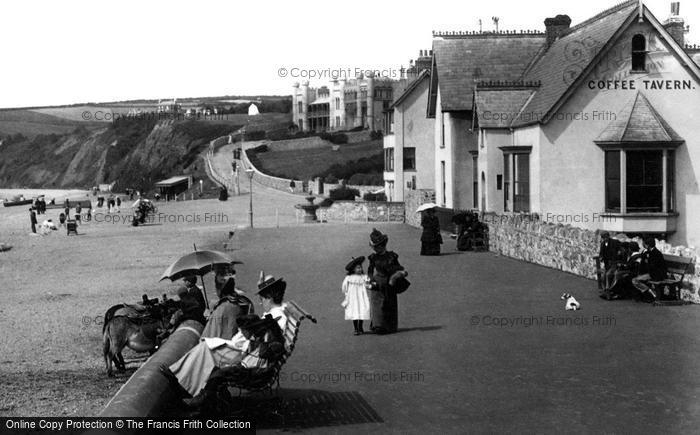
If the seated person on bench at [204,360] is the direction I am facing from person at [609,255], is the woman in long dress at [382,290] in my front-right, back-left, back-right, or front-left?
front-right

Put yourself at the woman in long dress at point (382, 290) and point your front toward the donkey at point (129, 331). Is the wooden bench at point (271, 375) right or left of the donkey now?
left

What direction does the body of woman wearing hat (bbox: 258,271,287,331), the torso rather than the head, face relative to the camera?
to the viewer's left

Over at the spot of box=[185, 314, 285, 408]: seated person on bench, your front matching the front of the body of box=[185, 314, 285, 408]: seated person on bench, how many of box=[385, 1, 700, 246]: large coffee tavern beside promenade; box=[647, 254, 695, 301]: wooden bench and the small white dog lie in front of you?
0

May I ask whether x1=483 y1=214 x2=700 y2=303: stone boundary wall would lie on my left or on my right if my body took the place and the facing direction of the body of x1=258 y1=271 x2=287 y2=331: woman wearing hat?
on my right

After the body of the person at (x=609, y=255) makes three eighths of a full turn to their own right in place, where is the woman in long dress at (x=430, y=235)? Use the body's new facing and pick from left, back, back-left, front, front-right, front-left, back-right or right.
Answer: front-left

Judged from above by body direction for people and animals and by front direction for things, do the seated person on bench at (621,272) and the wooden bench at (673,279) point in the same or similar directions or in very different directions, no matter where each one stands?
same or similar directions

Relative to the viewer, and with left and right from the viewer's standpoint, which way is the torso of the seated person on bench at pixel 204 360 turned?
facing to the left of the viewer

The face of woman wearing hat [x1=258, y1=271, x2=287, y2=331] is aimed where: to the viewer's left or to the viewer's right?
to the viewer's left

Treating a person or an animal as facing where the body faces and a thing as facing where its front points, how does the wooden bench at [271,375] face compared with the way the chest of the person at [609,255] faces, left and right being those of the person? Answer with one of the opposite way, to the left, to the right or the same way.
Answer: the same way

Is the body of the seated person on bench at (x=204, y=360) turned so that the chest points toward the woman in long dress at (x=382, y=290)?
no

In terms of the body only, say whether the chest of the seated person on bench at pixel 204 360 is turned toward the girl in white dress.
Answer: no

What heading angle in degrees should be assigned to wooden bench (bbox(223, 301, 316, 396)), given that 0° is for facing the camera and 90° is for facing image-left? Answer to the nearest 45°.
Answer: approximately 90°

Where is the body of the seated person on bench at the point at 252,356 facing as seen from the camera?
to the viewer's left
